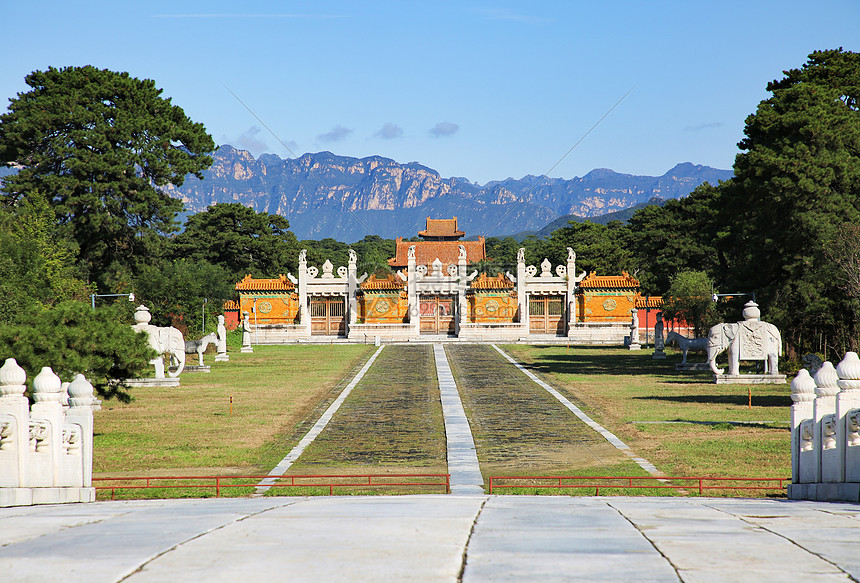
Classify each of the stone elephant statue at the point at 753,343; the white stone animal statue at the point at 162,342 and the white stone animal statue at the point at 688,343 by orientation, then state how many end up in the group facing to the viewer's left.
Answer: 2

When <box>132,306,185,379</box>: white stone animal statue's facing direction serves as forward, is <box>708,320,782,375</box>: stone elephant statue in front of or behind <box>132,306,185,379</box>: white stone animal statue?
in front

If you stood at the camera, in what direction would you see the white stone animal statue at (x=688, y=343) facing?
facing to the left of the viewer

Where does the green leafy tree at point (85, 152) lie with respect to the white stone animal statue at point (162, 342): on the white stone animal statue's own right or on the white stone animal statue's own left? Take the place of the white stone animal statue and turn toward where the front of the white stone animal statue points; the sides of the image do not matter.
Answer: on the white stone animal statue's own left

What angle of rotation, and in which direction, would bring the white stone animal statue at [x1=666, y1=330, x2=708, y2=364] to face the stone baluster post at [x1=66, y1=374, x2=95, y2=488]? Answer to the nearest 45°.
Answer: approximately 90° to its left

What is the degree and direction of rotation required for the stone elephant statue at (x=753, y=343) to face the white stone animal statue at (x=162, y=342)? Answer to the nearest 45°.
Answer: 0° — it already faces it

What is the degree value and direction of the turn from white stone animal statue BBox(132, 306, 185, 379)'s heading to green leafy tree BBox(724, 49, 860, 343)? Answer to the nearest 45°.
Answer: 0° — it already faces it

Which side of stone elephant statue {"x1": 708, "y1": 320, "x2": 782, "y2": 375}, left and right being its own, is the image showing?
left

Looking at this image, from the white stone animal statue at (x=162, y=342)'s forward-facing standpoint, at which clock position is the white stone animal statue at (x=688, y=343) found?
the white stone animal statue at (x=688, y=343) is roughly at 12 o'clock from the white stone animal statue at (x=162, y=342).

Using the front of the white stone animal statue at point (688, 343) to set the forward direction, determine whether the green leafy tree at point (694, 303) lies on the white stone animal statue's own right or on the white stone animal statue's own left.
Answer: on the white stone animal statue's own right

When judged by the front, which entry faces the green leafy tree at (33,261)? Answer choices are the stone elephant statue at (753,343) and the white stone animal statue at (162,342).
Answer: the stone elephant statue

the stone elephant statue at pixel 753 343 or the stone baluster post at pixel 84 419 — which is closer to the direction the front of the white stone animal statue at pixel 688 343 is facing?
the stone baluster post

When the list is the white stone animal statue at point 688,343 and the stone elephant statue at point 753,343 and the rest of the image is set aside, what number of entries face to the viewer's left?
2

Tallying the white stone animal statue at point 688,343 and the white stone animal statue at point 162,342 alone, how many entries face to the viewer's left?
1

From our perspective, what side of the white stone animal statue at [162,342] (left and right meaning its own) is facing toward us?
right

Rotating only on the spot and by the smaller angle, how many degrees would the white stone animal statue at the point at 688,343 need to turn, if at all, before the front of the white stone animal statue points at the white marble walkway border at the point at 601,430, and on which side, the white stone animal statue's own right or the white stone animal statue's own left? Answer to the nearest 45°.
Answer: approximately 90° to the white stone animal statue's own left
